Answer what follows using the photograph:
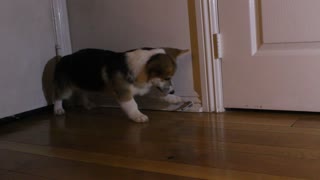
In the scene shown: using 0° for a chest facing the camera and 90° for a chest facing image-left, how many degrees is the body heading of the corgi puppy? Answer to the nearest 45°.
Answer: approximately 270°
